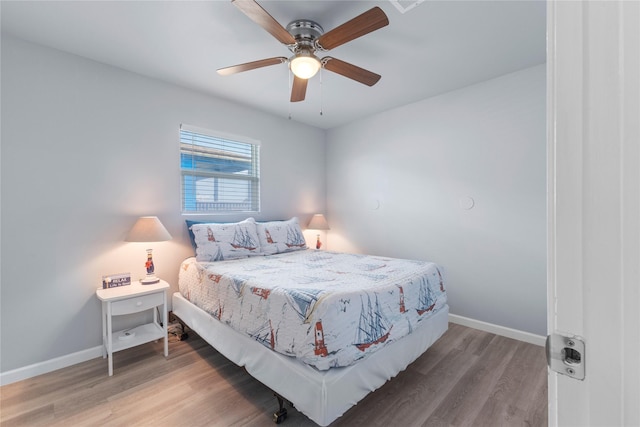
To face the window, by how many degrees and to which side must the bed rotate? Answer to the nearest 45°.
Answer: approximately 180°

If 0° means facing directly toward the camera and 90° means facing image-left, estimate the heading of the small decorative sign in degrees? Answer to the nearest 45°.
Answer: approximately 315°

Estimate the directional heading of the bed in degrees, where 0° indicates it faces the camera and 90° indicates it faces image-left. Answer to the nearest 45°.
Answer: approximately 315°

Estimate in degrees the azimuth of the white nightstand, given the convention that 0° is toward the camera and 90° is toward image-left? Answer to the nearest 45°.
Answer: approximately 315°

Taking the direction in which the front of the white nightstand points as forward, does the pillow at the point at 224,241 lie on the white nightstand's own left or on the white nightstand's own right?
on the white nightstand's own left

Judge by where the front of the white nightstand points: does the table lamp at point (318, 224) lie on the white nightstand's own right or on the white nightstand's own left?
on the white nightstand's own left
